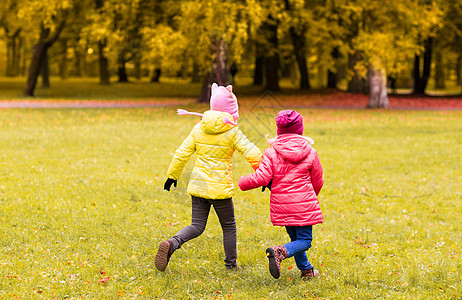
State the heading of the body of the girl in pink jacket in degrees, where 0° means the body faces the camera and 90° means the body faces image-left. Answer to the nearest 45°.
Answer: approximately 225°

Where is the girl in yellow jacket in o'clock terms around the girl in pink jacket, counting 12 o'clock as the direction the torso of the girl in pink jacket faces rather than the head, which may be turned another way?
The girl in yellow jacket is roughly at 8 o'clock from the girl in pink jacket.

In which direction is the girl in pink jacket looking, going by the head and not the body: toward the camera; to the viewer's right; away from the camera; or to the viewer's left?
away from the camera
